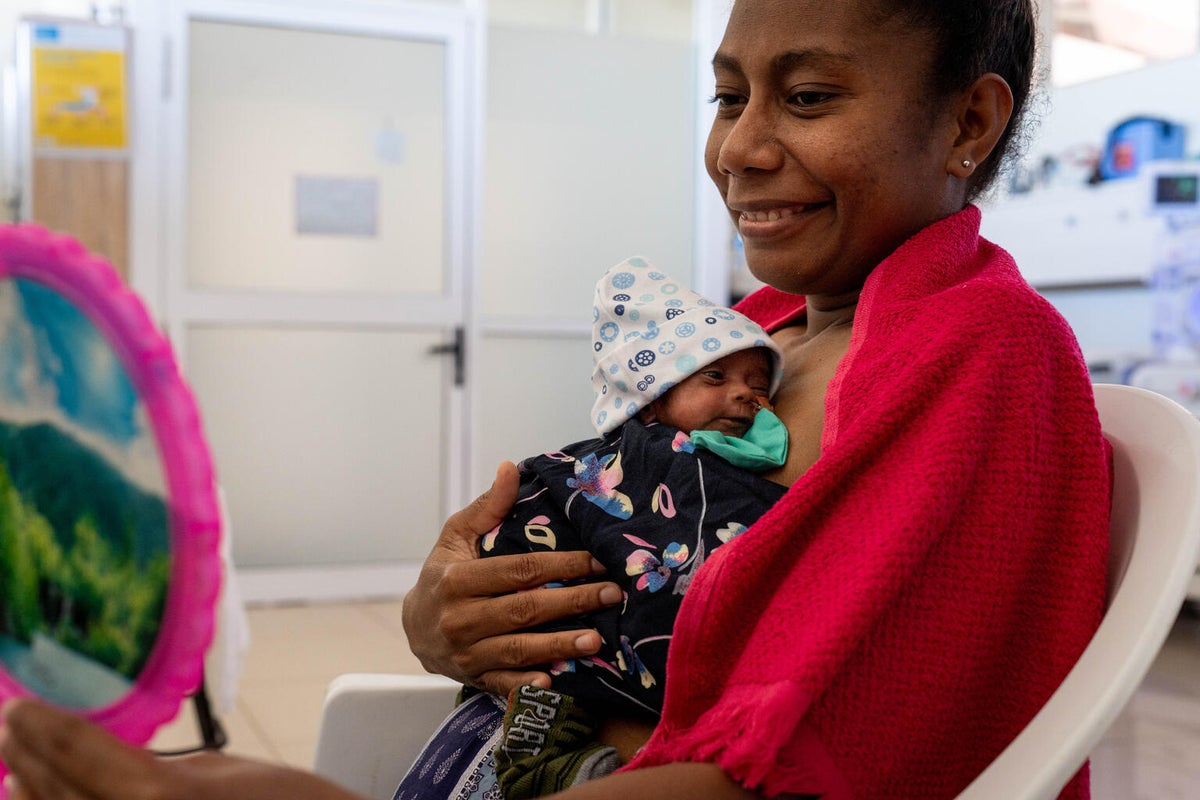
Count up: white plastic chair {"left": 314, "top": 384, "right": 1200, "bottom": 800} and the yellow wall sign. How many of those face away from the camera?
0

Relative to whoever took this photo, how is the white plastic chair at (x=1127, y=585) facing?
facing the viewer and to the left of the viewer

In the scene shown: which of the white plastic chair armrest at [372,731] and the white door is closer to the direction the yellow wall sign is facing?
the white plastic chair armrest

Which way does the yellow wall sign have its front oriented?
toward the camera

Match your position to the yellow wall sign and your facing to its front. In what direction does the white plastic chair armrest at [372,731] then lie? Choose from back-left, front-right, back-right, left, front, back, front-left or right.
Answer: front

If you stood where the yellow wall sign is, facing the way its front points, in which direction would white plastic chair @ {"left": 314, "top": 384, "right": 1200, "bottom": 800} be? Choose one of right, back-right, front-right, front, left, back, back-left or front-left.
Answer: front

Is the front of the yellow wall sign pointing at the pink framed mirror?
yes

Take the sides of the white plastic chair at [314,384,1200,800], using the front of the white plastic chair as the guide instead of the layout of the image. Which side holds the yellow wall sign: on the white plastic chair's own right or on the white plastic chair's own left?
on the white plastic chair's own right

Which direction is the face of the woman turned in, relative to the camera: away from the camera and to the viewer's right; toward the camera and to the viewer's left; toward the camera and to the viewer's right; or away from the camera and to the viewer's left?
toward the camera and to the viewer's left

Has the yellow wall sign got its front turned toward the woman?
yes
